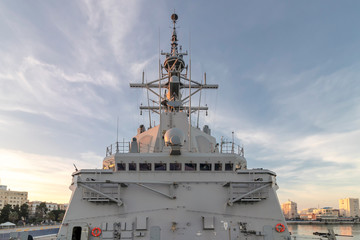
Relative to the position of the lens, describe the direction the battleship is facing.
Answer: facing the viewer
